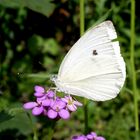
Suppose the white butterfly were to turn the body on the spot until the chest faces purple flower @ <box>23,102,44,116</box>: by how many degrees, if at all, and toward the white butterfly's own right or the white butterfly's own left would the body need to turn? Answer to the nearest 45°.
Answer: approximately 45° to the white butterfly's own left

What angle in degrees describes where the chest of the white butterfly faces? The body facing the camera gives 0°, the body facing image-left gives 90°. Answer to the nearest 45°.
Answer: approximately 90°
